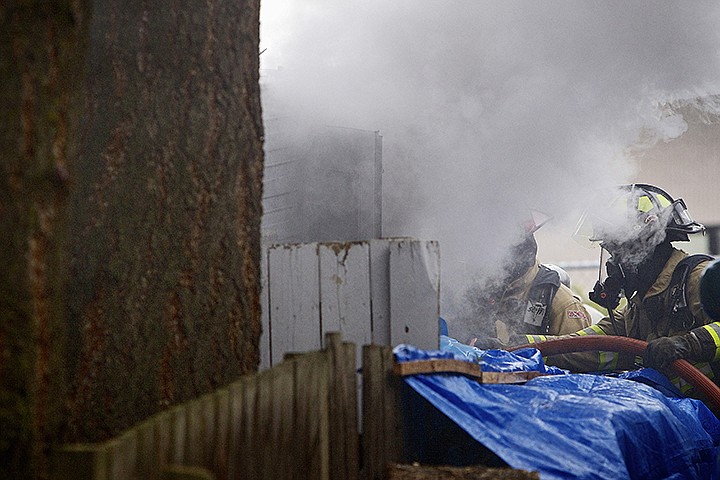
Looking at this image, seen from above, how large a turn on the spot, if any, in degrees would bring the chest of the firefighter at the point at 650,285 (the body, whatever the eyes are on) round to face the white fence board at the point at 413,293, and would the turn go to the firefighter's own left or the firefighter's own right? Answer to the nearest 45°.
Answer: approximately 45° to the firefighter's own left

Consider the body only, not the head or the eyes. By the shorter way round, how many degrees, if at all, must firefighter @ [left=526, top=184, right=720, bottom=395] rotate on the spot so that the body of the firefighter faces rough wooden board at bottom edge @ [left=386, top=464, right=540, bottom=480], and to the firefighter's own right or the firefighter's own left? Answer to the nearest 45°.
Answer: approximately 45° to the firefighter's own left

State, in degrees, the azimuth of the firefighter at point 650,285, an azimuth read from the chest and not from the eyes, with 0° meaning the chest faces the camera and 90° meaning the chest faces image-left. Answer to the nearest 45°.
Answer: approximately 45°

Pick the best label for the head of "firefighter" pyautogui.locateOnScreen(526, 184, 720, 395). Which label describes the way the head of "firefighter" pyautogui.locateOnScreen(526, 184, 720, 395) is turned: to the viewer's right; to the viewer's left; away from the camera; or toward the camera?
to the viewer's left

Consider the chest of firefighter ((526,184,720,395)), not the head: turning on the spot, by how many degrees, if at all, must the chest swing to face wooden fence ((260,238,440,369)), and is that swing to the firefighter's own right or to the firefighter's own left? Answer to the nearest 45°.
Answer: approximately 45° to the firefighter's own left

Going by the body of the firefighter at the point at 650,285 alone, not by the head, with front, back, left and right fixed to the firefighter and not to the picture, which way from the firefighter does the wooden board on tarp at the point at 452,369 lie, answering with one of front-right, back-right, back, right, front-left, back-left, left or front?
front-left

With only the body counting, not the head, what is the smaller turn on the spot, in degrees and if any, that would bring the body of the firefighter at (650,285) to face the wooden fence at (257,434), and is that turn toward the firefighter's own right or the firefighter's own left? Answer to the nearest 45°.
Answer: approximately 45° to the firefighter's own left

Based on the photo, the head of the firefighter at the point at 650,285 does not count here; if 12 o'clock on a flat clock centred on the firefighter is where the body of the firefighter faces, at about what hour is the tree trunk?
The tree trunk is roughly at 11 o'clock from the firefighter.

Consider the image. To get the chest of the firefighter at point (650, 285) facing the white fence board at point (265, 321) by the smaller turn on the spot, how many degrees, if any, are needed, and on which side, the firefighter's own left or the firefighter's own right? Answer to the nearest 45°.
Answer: approximately 45° to the firefighter's own left
